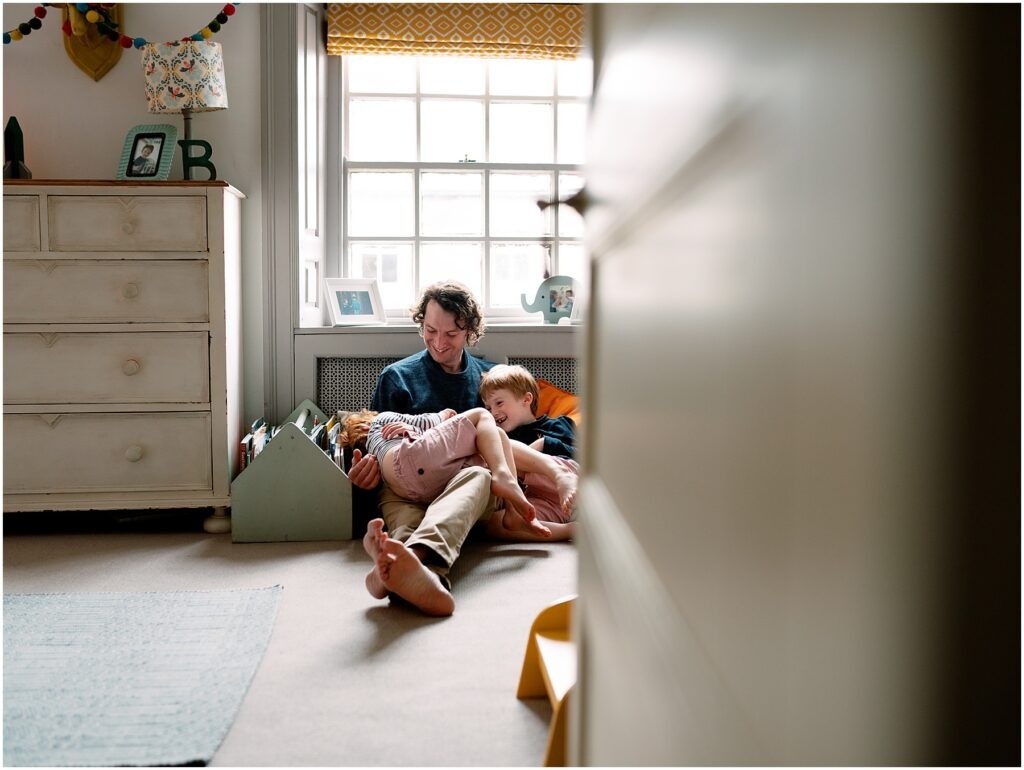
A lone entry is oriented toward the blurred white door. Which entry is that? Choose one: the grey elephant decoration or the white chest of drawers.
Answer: the white chest of drawers

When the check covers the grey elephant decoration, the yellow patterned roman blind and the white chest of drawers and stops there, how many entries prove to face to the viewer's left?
1

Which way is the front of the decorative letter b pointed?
toward the camera

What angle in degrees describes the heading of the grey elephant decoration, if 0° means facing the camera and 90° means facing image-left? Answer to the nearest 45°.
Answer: approximately 90°

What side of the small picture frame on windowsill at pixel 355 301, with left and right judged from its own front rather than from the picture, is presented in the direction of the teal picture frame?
right

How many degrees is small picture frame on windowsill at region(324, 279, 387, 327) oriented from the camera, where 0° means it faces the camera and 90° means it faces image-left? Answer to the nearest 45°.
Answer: approximately 315°

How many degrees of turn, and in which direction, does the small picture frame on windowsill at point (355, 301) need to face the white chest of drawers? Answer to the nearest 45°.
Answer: approximately 90° to its right

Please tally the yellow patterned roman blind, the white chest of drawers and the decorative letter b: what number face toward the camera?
3

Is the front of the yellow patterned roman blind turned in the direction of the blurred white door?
yes

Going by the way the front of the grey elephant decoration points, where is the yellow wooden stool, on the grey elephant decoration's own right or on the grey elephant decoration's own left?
on the grey elephant decoration's own left

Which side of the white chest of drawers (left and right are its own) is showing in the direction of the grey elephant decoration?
left

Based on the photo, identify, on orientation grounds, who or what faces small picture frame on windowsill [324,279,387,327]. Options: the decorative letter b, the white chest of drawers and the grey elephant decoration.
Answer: the grey elephant decoration

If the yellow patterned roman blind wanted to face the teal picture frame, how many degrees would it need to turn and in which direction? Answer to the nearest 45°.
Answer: approximately 45° to its right

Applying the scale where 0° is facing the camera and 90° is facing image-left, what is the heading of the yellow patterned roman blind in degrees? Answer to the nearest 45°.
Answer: approximately 0°
